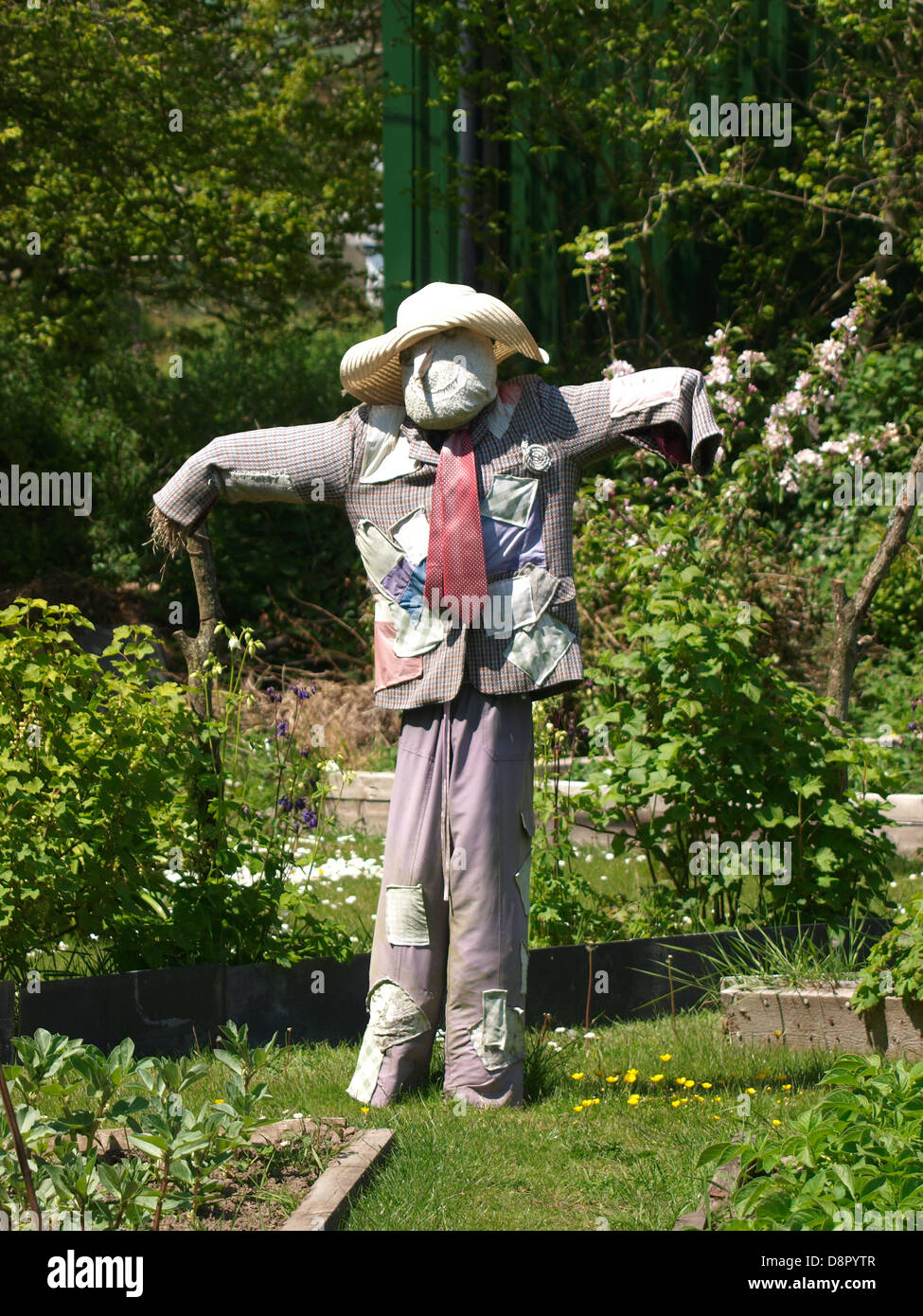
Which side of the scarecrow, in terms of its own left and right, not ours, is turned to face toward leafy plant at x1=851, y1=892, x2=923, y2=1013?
left

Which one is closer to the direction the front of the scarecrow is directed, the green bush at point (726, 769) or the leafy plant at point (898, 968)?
the leafy plant

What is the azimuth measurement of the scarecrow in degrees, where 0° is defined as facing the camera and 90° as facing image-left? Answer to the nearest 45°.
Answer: approximately 0°

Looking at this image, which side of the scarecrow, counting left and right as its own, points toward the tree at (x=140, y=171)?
back

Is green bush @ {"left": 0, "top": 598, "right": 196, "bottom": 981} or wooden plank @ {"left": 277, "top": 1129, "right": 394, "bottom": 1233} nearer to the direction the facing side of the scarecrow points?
the wooden plank

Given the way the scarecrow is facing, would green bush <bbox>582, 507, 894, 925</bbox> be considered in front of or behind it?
behind

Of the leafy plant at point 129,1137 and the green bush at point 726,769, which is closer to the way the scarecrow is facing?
the leafy plant

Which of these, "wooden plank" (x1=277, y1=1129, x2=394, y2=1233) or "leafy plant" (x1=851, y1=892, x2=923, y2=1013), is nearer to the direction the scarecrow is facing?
the wooden plank

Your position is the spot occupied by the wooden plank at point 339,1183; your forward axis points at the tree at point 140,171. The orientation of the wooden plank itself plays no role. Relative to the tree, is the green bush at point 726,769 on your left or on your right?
right

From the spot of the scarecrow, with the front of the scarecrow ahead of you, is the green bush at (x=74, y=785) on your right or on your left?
on your right
